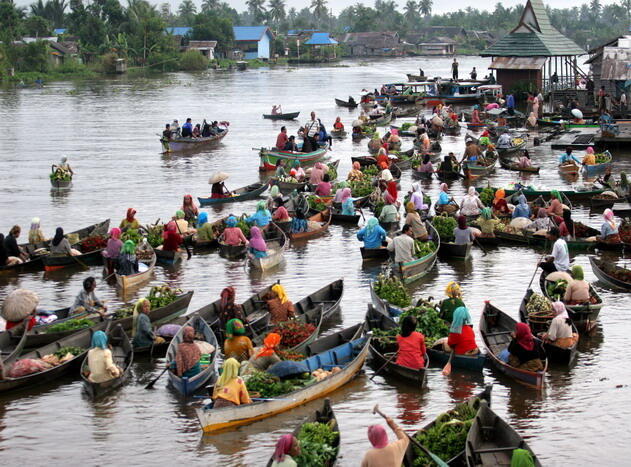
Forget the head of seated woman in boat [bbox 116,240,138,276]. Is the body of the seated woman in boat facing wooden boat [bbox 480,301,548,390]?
no

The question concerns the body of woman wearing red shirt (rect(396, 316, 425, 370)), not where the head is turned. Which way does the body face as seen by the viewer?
away from the camera

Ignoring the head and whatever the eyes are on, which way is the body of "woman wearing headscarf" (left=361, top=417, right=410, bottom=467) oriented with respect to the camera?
away from the camera

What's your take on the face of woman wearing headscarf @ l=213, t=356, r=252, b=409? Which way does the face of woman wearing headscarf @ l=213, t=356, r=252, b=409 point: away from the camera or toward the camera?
away from the camera

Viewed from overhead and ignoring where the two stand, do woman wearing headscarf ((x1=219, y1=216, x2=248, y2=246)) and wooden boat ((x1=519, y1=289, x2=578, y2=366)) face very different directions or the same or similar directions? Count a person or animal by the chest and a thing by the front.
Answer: same or similar directions

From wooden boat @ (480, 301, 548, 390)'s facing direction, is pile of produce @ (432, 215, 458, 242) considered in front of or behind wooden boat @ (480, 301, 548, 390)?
in front

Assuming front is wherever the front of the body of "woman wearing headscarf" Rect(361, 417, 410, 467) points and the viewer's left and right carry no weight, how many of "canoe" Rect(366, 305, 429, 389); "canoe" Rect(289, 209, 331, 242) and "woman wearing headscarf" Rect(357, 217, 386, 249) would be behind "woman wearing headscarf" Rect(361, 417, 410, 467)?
0

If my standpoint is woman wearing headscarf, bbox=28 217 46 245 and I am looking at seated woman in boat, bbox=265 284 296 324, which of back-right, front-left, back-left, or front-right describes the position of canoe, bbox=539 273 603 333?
front-left

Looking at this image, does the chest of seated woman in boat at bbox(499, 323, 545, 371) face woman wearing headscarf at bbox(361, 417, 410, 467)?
no

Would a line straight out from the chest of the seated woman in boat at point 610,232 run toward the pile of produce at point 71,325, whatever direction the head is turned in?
no

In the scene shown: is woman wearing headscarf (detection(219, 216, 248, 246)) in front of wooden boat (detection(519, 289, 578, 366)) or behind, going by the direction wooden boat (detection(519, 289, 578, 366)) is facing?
in front
